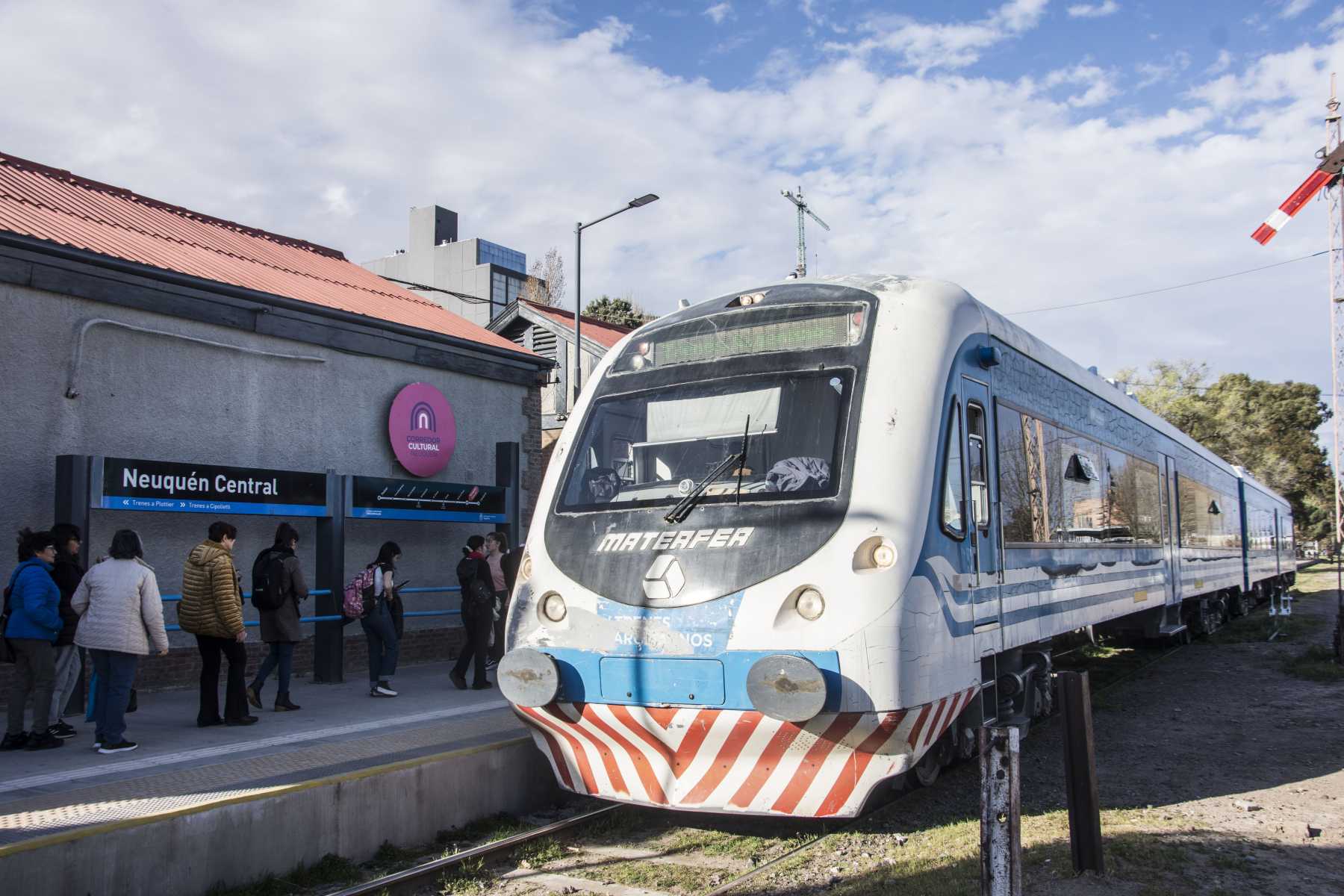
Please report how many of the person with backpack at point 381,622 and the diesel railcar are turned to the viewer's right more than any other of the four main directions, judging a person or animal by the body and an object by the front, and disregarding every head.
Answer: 1

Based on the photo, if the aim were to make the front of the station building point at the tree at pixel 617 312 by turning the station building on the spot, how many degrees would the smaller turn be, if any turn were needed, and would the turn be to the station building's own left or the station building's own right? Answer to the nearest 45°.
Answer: approximately 90° to the station building's own left

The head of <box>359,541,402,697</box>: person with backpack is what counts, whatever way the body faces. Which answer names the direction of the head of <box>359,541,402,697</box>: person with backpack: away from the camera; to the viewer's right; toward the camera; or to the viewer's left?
to the viewer's right

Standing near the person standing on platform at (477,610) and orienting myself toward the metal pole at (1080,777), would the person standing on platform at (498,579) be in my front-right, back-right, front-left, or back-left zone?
back-left

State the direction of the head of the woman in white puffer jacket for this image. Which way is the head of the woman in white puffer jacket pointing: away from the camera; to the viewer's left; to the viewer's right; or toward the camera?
away from the camera

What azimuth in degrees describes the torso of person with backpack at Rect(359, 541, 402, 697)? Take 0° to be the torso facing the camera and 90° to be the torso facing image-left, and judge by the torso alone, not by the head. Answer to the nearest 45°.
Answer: approximately 270°

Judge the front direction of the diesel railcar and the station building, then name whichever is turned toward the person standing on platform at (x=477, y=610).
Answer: the station building

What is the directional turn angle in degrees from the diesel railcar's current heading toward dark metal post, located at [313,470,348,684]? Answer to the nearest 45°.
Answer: approximately 90° to its right

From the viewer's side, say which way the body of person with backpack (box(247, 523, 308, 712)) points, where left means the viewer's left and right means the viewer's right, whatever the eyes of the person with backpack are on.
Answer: facing away from the viewer and to the right of the viewer
